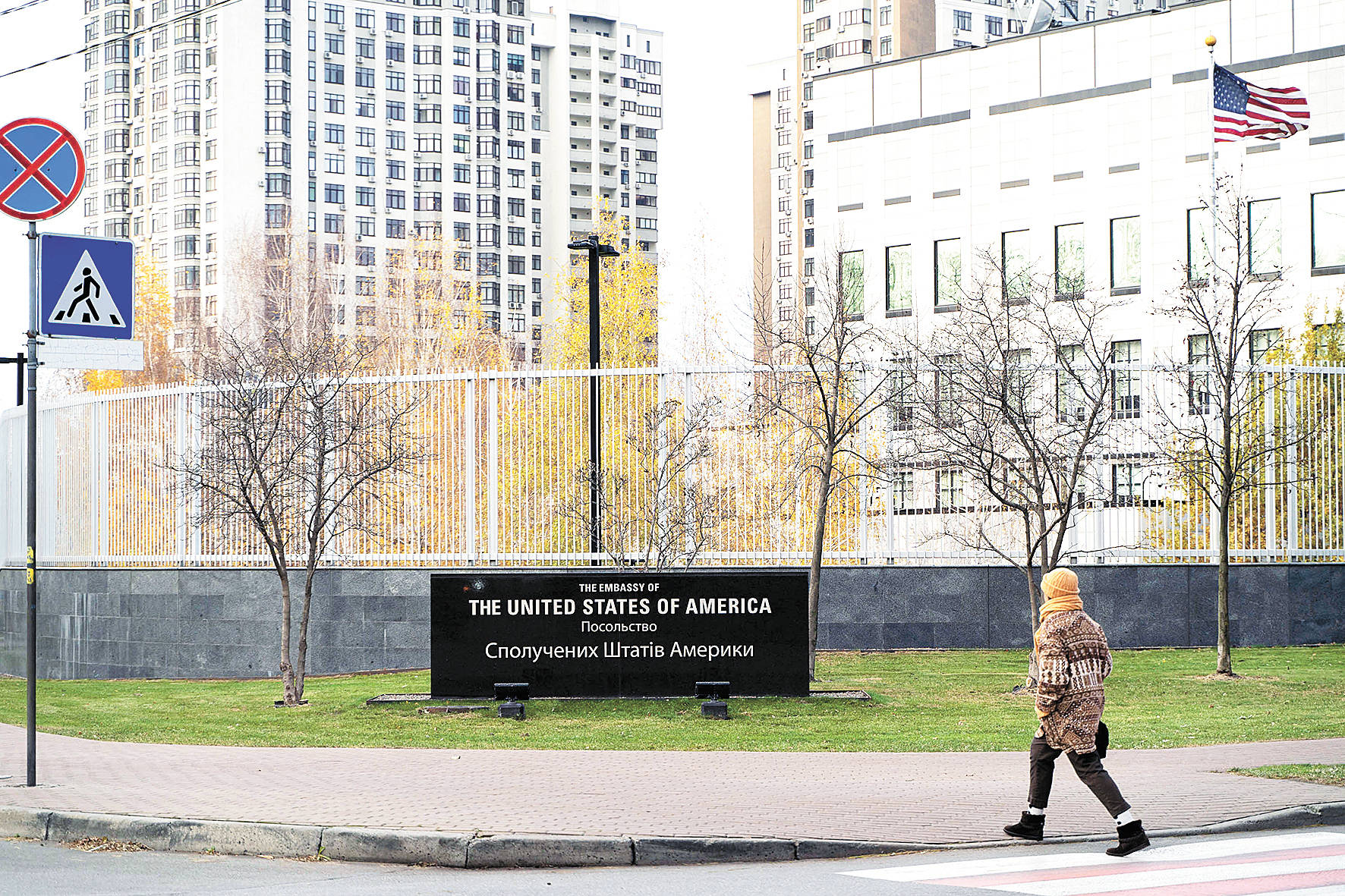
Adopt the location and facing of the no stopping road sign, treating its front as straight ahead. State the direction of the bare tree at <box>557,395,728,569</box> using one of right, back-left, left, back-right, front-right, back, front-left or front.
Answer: back-left

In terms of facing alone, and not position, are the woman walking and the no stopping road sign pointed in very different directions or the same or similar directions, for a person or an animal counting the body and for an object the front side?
very different directions

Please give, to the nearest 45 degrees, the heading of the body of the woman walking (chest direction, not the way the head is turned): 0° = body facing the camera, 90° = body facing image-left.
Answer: approximately 135°

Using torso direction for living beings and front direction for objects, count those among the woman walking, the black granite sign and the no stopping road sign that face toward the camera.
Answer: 2

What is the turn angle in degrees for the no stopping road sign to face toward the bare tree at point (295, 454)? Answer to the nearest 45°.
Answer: approximately 180°

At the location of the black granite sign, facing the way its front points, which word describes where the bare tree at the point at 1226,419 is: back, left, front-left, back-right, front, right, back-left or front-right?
back-left

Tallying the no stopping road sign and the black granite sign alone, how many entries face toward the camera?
2

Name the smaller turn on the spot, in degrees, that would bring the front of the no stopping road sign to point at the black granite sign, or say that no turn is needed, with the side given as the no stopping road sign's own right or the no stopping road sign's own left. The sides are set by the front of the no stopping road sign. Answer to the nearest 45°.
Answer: approximately 135° to the no stopping road sign's own left

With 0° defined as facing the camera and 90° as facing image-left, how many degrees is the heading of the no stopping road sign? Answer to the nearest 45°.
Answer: approximately 0°

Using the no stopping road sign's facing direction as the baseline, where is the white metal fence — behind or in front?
behind

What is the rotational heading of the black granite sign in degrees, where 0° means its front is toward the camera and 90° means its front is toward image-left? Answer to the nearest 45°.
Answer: approximately 0°
